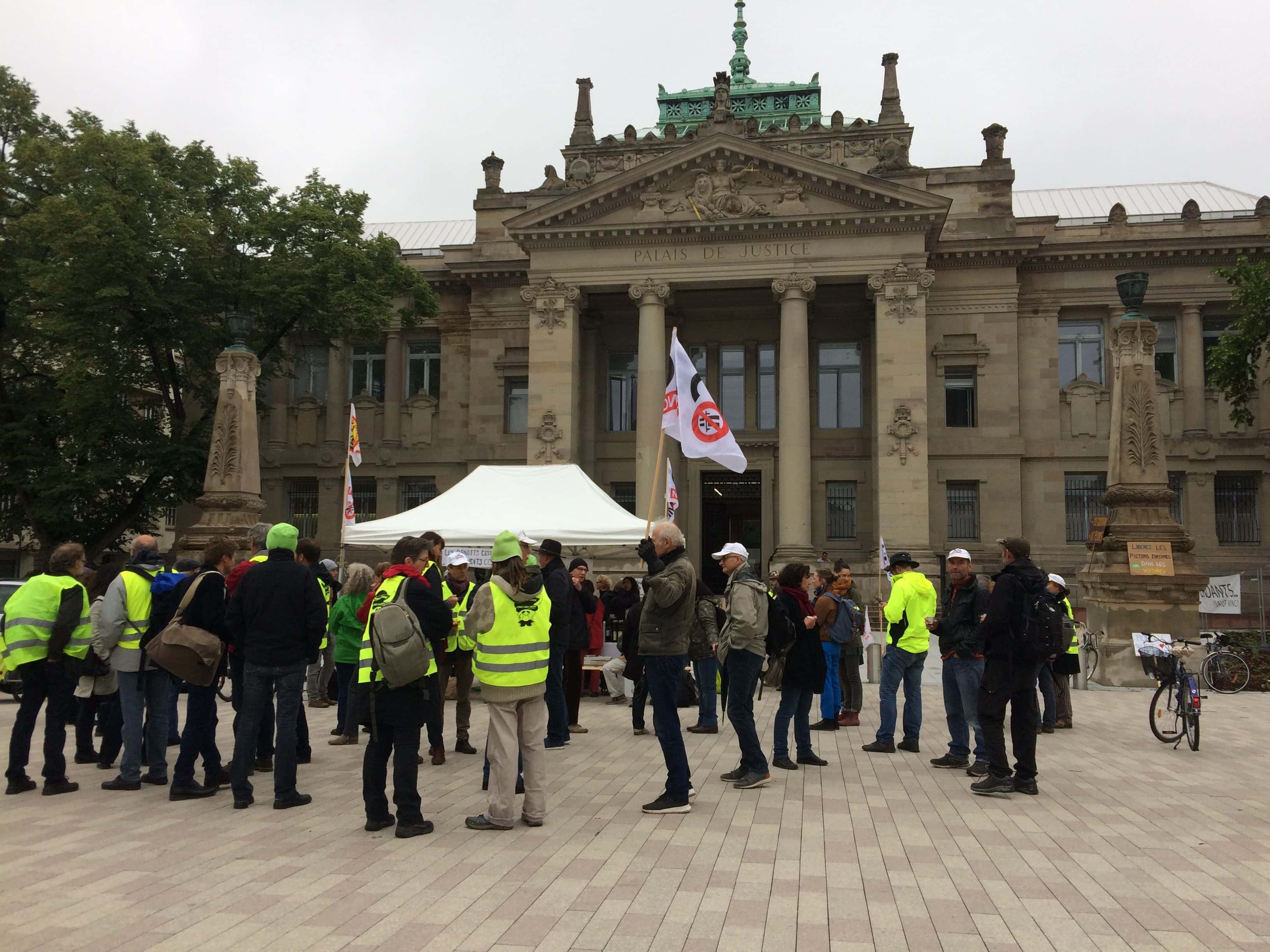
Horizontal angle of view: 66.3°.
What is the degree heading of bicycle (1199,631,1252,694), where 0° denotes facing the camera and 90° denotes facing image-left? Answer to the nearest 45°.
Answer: approximately 270°

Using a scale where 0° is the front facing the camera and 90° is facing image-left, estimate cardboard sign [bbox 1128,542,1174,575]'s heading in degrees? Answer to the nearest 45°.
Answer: approximately 0°

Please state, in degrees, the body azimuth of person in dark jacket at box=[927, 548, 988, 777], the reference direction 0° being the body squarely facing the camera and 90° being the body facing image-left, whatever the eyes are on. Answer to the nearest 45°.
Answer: approximately 45°

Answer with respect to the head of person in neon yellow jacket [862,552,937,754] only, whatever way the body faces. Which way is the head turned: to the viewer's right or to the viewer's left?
to the viewer's left

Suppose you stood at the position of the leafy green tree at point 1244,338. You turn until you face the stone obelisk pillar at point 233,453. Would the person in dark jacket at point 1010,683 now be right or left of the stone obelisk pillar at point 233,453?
left

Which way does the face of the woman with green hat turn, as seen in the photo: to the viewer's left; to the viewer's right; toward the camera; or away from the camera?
away from the camera

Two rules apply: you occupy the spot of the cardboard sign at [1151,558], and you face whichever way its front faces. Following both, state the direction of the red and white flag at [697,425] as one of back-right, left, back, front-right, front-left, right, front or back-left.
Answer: front-right

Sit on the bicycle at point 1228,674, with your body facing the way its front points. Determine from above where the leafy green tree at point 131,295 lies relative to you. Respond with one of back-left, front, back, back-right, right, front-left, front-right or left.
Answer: back

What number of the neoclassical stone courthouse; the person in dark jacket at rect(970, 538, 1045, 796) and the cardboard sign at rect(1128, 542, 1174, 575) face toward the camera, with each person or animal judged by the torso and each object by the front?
2

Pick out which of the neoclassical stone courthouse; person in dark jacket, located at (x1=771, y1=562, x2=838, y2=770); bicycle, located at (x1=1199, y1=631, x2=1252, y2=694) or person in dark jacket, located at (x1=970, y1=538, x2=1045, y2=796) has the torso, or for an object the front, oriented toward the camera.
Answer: the neoclassical stone courthouse

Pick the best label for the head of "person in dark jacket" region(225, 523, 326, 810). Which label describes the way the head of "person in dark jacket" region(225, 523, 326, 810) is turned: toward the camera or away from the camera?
away from the camera

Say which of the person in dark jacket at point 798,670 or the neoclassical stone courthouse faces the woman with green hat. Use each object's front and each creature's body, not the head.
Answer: the neoclassical stone courthouse
